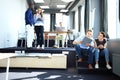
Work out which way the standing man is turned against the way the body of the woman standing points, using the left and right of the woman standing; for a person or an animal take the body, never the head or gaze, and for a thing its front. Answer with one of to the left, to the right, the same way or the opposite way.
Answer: to the left

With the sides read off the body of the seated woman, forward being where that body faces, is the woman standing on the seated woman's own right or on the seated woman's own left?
on the seated woman's own right

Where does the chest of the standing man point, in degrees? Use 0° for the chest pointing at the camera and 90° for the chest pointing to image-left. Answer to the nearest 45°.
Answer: approximately 270°

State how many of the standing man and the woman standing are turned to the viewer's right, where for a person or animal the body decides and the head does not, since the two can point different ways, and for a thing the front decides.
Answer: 1
